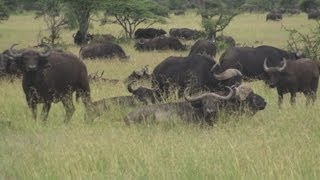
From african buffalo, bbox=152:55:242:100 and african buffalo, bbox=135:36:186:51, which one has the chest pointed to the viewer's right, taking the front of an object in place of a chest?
african buffalo, bbox=152:55:242:100

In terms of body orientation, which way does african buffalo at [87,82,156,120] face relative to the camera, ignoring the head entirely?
to the viewer's right

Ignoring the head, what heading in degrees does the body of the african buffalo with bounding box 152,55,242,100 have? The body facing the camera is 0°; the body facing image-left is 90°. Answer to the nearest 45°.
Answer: approximately 270°

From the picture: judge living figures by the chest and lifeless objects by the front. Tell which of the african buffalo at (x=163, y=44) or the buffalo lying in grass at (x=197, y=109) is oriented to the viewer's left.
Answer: the african buffalo

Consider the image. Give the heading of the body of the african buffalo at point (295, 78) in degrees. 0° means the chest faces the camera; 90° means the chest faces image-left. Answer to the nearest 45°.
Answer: approximately 45°

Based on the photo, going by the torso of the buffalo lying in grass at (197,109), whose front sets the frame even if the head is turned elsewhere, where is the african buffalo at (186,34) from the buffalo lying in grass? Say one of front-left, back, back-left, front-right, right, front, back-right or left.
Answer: back-left

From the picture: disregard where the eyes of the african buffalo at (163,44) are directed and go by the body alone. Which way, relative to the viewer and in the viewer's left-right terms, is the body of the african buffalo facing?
facing to the left of the viewer
